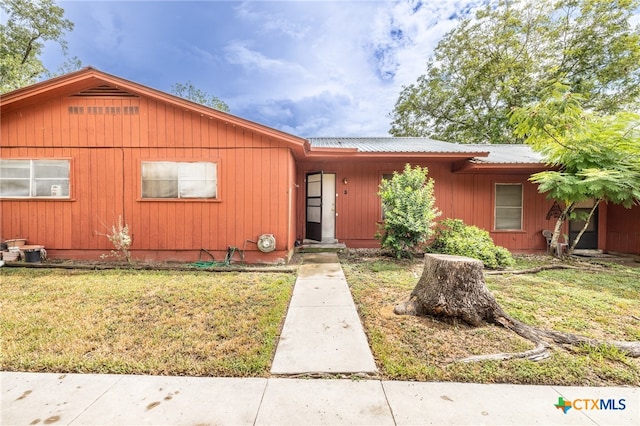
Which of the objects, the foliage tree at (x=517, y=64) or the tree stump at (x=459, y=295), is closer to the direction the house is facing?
the tree stump

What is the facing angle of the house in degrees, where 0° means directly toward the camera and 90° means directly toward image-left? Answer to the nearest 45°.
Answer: approximately 0°

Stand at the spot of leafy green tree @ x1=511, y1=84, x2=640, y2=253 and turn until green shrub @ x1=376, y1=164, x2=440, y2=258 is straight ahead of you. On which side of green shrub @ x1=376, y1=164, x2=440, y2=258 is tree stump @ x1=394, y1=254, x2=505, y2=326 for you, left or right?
left

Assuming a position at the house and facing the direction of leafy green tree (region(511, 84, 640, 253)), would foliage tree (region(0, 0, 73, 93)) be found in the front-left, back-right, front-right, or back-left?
back-left

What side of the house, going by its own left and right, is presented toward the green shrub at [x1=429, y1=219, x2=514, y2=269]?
left

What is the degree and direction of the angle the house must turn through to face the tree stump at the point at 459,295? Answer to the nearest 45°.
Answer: approximately 45° to its left

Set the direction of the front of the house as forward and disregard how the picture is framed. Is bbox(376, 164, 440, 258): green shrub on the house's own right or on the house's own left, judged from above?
on the house's own left
